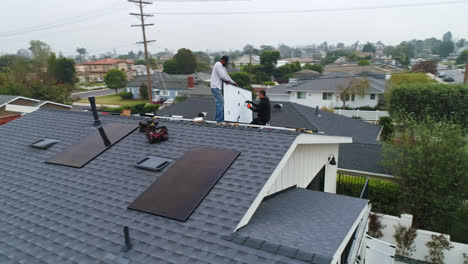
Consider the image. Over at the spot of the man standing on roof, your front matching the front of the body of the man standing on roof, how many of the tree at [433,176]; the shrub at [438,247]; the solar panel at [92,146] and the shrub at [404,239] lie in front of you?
3

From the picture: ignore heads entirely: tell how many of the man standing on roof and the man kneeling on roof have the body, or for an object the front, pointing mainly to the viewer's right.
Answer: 1

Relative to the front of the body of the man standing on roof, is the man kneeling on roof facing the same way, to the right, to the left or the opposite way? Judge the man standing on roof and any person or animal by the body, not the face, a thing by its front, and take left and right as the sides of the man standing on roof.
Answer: the opposite way

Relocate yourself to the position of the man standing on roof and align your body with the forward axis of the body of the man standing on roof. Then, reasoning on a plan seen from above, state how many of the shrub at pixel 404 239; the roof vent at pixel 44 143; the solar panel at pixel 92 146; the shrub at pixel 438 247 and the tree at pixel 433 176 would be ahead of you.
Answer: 3

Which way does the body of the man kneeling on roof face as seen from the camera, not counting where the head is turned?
to the viewer's left

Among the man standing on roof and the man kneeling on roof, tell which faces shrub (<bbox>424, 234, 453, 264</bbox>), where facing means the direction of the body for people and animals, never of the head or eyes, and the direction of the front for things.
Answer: the man standing on roof

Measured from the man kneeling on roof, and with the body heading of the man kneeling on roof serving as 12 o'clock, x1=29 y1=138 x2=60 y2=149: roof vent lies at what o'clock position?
The roof vent is roughly at 12 o'clock from the man kneeling on roof.

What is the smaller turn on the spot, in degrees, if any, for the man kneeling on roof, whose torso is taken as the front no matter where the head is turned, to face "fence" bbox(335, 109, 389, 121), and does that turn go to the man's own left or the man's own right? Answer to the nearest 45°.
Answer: approximately 135° to the man's own right

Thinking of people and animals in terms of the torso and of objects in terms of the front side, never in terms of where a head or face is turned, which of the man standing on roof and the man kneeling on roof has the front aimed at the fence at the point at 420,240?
the man standing on roof

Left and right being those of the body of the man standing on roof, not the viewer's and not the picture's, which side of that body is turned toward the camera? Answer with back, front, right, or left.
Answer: right

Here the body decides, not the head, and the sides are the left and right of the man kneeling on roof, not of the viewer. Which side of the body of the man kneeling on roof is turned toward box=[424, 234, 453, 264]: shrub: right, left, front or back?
back
